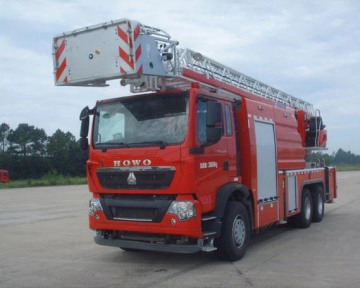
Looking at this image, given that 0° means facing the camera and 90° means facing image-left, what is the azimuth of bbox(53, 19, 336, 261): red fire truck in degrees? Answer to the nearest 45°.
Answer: approximately 45°
